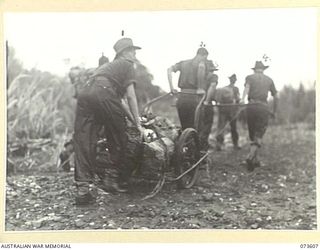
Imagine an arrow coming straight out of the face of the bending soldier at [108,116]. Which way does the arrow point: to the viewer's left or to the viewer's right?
to the viewer's right

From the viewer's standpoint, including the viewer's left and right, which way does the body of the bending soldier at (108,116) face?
facing away from the viewer and to the right of the viewer

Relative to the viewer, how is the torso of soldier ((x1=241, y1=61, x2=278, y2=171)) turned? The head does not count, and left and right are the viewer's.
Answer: facing away from the viewer

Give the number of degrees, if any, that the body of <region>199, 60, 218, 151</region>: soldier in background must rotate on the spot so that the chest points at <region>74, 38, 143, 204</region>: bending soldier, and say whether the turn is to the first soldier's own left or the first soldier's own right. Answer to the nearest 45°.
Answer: approximately 180°
